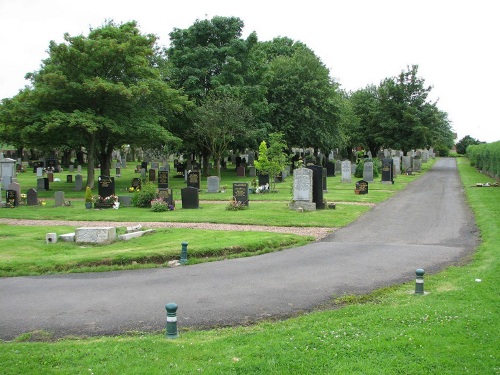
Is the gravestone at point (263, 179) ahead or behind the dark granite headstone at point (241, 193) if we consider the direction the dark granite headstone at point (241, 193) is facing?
behind

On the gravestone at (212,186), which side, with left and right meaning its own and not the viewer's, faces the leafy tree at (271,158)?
left

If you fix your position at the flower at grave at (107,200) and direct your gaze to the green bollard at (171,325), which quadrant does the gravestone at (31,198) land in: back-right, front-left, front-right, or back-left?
back-right

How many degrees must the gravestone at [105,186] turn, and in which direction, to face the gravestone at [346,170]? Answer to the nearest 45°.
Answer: approximately 135° to its left

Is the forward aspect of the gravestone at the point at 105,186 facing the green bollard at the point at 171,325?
yes

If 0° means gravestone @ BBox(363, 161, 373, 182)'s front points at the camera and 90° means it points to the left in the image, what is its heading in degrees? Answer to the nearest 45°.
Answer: approximately 0°

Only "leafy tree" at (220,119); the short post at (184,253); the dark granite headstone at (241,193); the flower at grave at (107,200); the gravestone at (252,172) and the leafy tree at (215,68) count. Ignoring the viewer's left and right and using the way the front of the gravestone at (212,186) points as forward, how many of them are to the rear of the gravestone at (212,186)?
3

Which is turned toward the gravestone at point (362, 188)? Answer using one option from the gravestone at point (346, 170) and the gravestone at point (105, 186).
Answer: the gravestone at point (346, 170)

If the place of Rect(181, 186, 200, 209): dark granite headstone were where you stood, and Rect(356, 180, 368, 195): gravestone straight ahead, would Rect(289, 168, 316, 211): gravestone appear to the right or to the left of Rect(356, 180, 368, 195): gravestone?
right

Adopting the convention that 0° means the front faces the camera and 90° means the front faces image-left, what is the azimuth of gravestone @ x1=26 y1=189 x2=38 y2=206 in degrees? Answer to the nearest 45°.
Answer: approximately 0°
